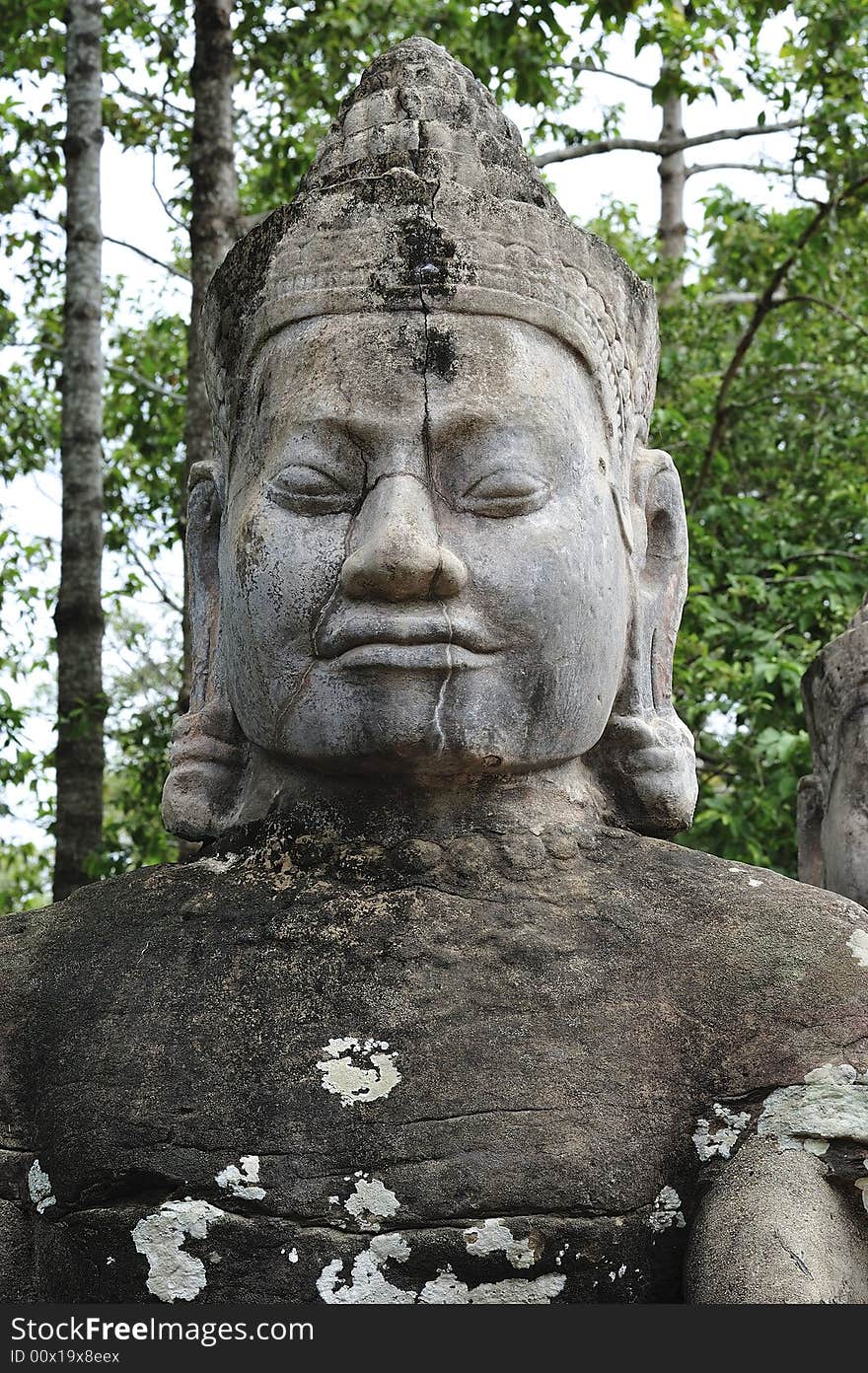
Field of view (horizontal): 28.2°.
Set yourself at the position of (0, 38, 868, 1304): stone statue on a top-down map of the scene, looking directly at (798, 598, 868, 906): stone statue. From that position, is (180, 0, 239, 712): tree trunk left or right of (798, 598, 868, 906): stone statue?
left

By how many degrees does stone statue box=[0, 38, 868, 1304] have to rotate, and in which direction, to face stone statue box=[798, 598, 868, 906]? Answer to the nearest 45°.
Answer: approximately 135° to its left

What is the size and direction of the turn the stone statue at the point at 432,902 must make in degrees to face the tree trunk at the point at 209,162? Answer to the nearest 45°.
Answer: approximately 180°

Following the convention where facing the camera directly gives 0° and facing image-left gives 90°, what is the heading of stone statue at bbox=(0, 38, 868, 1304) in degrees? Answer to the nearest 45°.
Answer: approximately 0°

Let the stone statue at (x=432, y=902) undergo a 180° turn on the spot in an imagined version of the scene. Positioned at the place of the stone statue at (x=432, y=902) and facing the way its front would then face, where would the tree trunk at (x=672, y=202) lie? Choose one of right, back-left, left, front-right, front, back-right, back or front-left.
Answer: front

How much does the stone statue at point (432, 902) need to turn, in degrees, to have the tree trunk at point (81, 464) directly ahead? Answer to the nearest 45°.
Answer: approximately 180°
